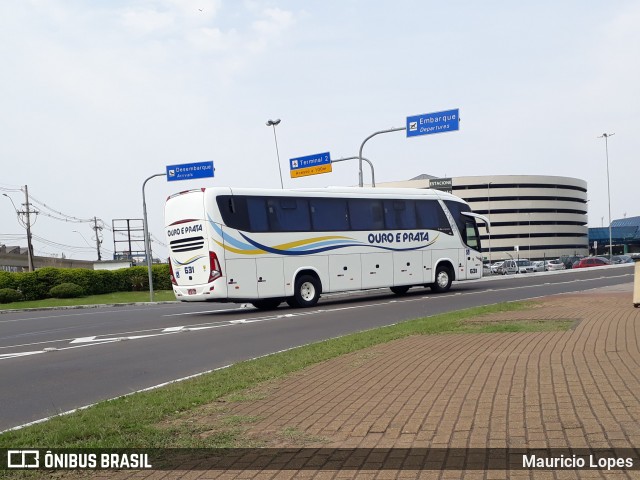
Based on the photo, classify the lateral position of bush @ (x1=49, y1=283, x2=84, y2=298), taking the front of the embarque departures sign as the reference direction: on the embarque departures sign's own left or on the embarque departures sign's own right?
on the embarque departures sign's own right

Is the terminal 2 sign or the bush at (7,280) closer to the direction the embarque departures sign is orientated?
the bush

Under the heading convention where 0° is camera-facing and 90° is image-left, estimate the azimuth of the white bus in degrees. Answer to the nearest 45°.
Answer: approximately 225°

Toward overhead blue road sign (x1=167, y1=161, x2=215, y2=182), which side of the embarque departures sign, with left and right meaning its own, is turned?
right

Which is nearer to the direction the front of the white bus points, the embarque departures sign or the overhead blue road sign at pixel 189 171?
the embarque departures sign

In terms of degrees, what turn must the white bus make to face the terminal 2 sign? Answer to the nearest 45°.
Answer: approximately 45° to its left

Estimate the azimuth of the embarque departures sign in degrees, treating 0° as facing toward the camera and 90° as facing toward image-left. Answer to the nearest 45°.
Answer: approximately 45°

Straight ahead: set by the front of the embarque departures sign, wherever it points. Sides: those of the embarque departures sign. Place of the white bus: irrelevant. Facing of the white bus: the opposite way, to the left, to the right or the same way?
the opposite way

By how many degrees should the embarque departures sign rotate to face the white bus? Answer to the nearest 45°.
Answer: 0° — it already faces it

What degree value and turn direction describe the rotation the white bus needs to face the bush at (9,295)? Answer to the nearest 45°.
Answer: approximately 90° to its left
